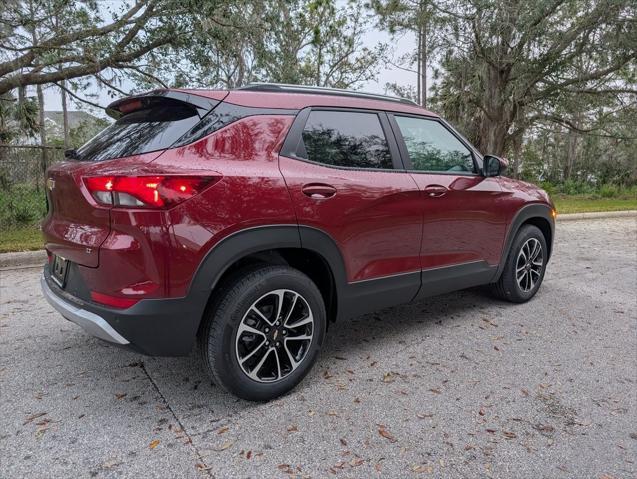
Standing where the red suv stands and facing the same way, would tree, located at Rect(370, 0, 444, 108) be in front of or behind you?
in front

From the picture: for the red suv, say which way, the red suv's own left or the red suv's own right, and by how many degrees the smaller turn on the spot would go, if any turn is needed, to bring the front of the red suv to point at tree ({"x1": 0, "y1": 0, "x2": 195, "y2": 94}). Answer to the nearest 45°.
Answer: approximately 90° to the red suv's own left

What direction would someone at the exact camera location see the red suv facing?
facing away from the viewer and to the right of the viewer

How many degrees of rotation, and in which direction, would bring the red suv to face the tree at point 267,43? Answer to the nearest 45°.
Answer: approximately 45° to its left

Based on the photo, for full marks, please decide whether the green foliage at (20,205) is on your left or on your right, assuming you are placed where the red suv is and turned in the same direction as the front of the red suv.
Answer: on your left

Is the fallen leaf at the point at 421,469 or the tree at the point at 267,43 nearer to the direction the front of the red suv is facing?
the tree

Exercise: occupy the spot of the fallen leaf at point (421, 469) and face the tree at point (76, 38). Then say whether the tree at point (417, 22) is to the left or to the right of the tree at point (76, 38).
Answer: right

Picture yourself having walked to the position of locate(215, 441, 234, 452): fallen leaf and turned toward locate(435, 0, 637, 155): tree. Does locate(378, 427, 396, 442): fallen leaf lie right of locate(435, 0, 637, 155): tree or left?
right

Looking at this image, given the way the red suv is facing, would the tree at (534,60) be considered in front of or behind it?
in front
